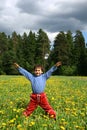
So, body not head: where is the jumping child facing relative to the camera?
toward the camera
